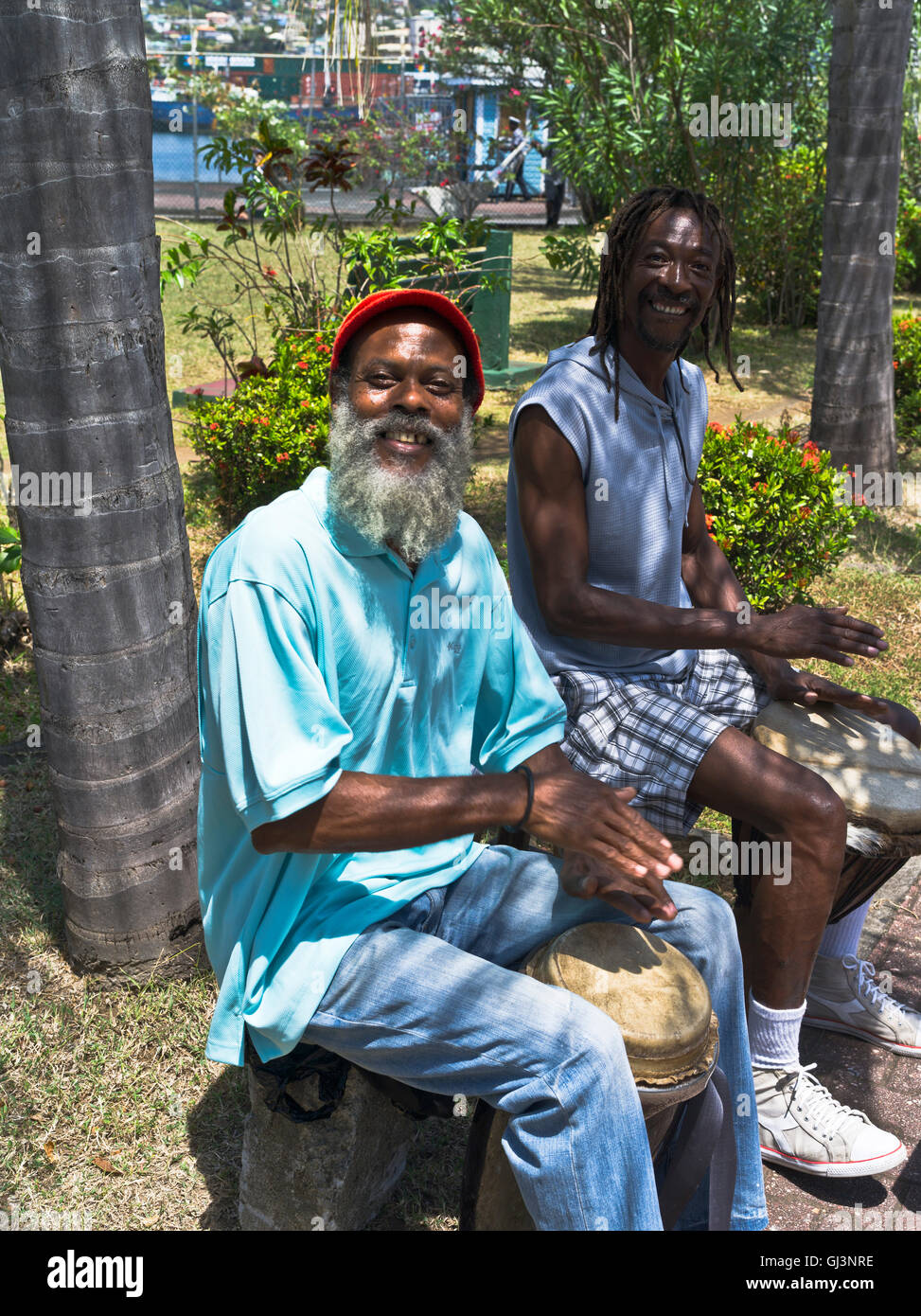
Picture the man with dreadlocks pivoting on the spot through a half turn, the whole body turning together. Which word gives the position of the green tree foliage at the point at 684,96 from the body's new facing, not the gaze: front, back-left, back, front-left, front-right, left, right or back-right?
front-right

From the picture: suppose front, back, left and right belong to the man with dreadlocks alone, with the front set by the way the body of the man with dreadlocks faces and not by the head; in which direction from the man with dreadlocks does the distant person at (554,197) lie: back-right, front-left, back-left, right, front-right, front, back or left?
back-left

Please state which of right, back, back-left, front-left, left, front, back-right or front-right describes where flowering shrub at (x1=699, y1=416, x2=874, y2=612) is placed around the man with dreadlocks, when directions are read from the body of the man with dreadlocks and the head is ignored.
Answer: back-left

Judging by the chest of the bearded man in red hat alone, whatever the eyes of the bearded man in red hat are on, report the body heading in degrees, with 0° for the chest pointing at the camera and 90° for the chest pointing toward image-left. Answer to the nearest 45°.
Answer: approximately 315°

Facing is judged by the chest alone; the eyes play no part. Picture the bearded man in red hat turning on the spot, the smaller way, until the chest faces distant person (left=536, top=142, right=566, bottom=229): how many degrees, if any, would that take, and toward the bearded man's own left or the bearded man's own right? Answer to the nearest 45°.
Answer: approximately 135° to the bearded man's own left

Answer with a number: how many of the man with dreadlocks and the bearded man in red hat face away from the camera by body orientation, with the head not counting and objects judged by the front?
0

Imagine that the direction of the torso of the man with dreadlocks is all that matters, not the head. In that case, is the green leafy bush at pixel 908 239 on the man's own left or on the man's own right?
on the man's own left

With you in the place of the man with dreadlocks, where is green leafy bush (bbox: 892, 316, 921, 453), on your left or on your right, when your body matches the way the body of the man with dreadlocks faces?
on your left

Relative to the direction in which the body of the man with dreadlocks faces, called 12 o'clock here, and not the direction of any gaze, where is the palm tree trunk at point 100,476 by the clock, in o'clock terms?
The palm tree trunk is roughly at 4 o'clock from the man with dreadlocks.

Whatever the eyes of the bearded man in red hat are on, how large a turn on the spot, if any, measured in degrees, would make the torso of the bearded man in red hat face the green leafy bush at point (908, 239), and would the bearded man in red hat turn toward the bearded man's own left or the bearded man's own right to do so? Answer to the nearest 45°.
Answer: approximately 135° to the bearded man's own left
